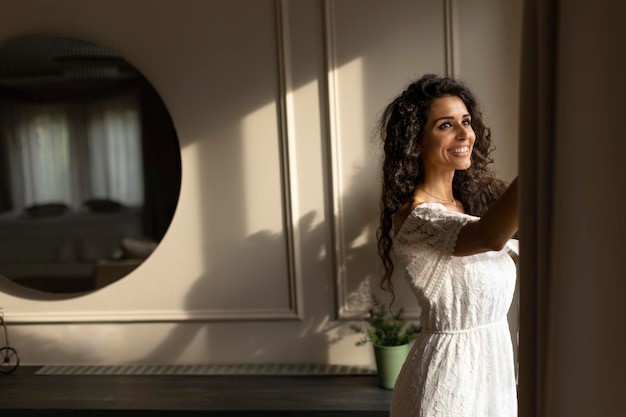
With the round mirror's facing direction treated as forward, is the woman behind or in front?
in front

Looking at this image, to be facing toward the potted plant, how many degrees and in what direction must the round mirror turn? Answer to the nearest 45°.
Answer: approximately 45° to its left

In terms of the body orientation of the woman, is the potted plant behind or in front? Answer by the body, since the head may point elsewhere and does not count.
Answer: behind

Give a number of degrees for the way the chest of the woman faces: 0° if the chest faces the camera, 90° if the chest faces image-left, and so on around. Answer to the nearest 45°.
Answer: approximately 315°

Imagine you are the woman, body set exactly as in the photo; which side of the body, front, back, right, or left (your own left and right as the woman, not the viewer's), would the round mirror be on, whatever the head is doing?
back

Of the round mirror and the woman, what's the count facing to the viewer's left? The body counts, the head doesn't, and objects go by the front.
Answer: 0

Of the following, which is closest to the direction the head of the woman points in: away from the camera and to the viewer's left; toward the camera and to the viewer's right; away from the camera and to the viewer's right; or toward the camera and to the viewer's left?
toward the camera and to the viewer's right

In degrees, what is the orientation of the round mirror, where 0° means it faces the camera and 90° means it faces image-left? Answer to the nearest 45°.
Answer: approximately 0°

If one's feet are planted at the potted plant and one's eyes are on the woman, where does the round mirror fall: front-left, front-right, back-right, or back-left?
back-right
